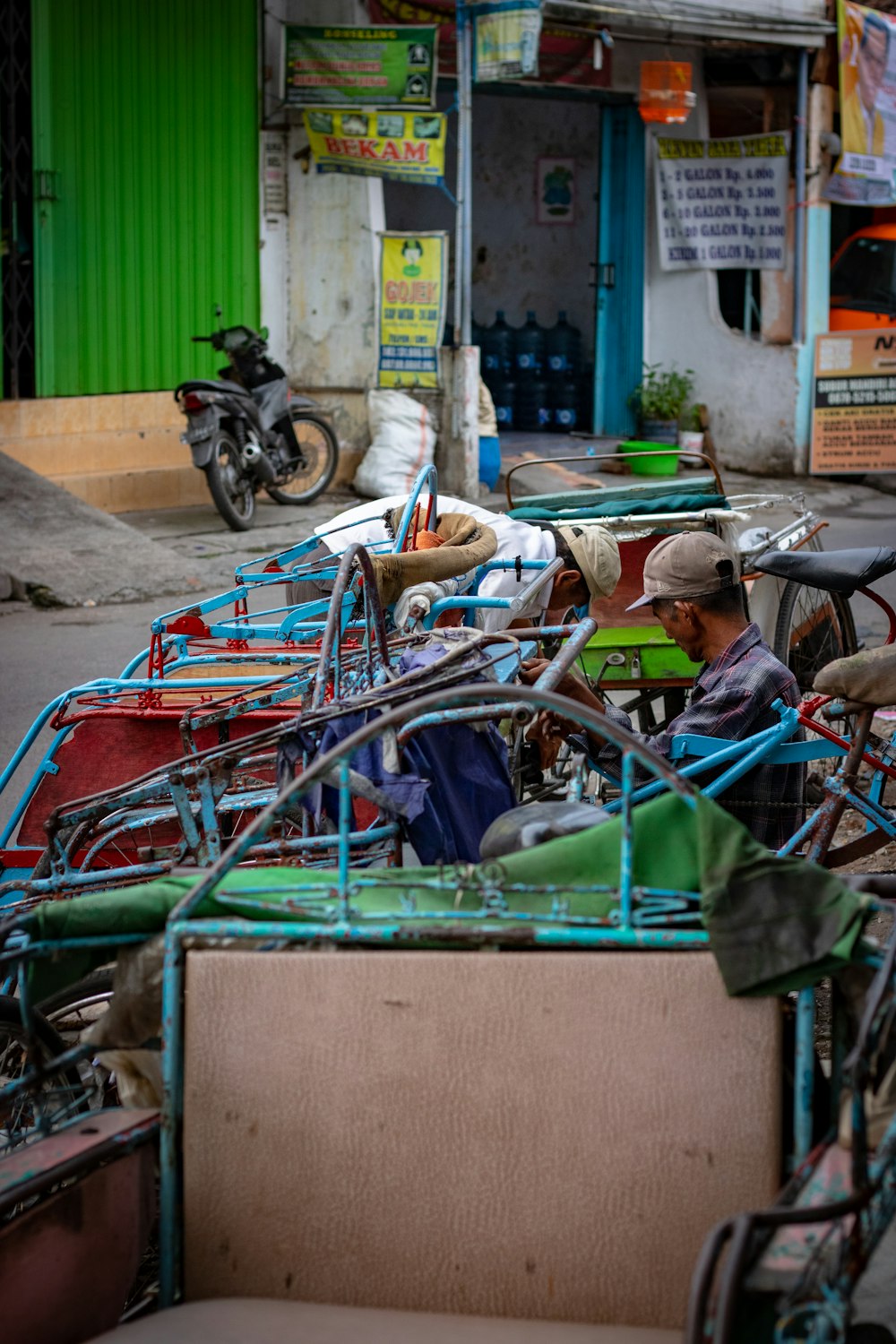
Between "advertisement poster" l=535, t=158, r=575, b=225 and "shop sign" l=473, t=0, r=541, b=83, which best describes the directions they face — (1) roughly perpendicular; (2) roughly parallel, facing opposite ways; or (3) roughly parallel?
roughly parallel

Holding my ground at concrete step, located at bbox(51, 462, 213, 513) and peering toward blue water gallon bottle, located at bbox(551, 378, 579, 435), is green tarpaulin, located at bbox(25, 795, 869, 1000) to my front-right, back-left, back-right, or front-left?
back-right

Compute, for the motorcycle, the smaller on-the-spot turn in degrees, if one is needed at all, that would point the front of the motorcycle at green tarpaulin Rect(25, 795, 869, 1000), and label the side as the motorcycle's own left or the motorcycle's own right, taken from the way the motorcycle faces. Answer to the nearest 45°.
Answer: approximately 135° to the motorcycle's own right

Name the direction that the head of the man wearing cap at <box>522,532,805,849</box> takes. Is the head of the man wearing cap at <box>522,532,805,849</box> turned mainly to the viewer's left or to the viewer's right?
to the viewer's left

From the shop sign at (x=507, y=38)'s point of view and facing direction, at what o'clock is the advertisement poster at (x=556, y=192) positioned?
The advertisement poster is roughly at 6 o'clock from the shop sign.

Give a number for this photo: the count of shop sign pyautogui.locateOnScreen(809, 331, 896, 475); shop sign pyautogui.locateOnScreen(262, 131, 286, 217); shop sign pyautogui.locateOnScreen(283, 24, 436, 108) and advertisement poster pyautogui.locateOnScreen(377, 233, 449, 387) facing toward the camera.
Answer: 4

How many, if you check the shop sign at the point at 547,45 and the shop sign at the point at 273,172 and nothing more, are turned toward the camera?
2

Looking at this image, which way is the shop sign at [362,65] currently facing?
toward the camera

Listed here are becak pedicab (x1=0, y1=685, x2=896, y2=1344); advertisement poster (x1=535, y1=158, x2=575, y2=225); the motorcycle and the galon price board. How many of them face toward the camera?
3

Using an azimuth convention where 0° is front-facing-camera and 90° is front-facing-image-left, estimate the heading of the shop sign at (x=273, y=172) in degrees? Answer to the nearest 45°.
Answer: approximately 0°

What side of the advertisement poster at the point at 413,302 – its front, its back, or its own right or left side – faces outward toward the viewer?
front

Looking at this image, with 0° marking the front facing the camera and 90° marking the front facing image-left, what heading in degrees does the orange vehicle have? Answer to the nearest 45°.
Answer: approximately 45°
